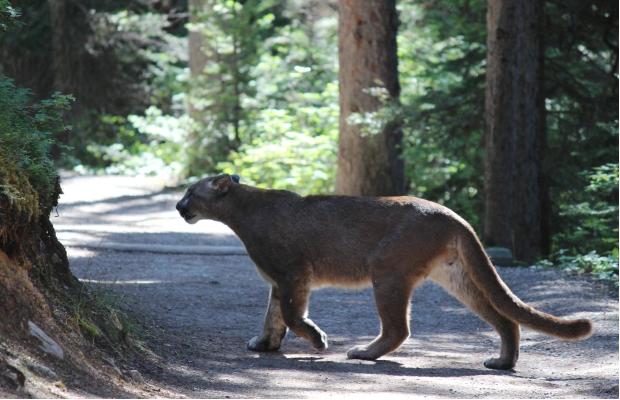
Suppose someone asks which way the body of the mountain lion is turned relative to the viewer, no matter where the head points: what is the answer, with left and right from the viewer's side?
facing to the left of the viewer

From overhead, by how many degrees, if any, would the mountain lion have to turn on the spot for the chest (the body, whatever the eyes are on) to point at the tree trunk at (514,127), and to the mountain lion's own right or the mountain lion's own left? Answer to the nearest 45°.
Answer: approximately 90° to the mountain lion's own right

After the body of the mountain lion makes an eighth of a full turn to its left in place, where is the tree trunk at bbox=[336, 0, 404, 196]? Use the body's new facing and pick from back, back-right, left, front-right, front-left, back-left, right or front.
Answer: back-right
